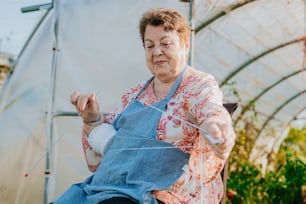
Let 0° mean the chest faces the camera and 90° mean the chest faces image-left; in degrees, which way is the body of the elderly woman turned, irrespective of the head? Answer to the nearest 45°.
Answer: approximately 45°
